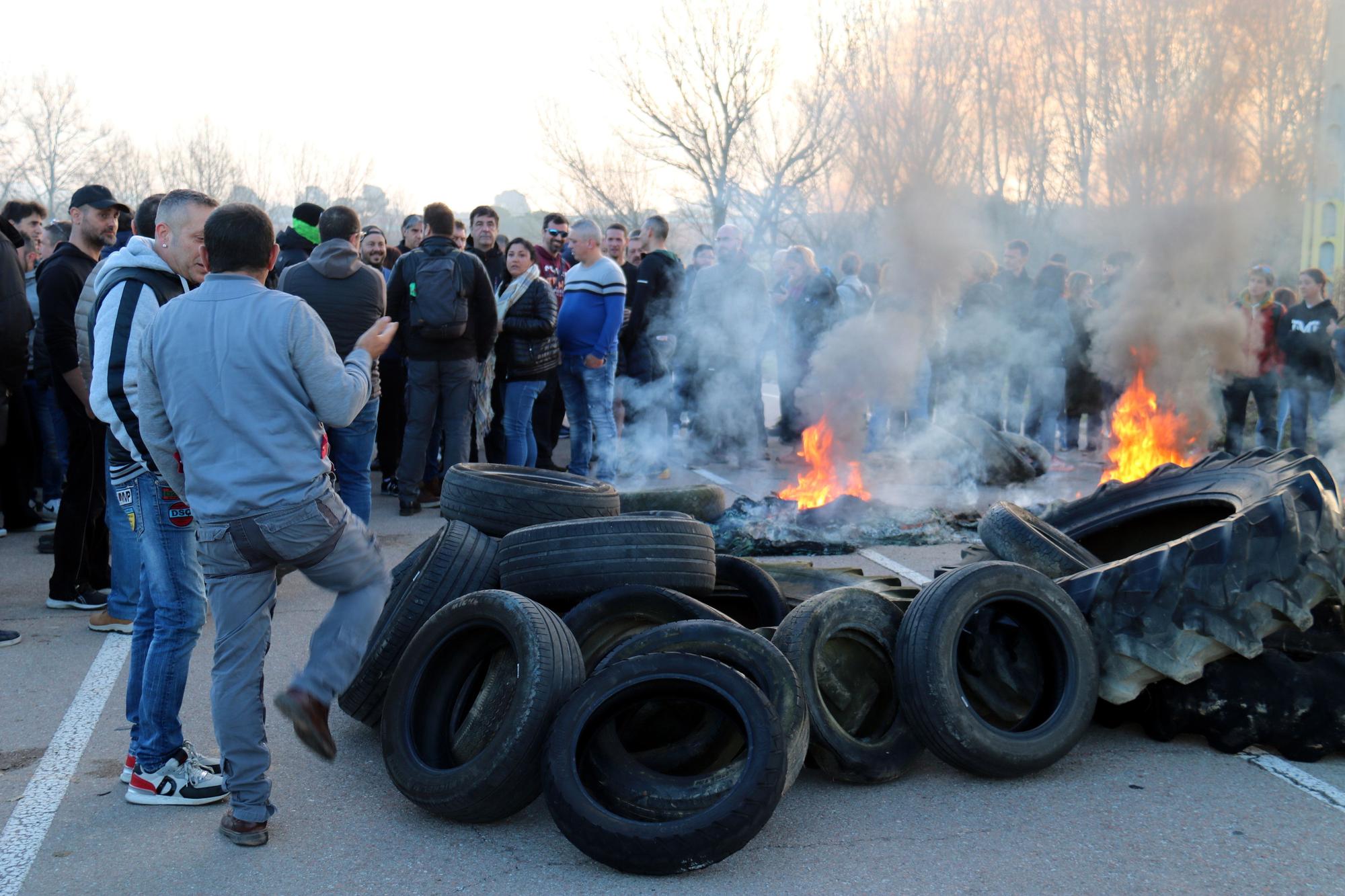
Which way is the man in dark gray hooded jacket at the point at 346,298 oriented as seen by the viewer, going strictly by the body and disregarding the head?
away from the camera

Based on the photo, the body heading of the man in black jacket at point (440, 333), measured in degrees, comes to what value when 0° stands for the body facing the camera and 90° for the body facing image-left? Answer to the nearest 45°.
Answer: approximately 180°

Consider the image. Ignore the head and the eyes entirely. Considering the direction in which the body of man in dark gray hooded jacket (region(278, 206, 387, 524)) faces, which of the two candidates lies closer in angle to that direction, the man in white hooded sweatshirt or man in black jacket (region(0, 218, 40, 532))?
the man in black jacket

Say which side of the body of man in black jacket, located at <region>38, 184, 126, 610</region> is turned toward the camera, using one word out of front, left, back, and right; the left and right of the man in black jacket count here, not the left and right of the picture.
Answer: right

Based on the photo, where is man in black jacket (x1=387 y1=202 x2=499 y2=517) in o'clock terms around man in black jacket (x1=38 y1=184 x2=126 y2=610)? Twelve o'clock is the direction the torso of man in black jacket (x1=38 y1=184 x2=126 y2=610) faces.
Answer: man in black jacket (x1=387 y1=202 x2=499 y2=517) is roughly at 11 o'clock from man in black jacket (x1=38 y1=184 x2=126 y2=610).

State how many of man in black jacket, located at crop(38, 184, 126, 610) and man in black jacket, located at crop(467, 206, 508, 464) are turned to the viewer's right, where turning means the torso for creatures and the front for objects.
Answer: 1

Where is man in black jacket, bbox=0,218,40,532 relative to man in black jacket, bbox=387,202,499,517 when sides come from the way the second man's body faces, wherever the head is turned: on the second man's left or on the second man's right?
on the second man's left

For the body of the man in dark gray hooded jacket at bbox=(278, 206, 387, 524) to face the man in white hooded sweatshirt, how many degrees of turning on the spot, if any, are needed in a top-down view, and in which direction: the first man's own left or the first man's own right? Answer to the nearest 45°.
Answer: approximately 180°

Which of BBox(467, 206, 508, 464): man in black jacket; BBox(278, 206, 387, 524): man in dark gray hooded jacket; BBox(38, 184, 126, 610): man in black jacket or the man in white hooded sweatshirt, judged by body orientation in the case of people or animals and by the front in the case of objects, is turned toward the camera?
BBox(467, 206, 508, 464): man in black jacket

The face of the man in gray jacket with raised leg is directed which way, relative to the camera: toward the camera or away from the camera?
away from the camera

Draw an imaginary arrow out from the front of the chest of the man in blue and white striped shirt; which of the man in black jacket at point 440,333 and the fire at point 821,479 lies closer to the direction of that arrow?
the man in black jacket

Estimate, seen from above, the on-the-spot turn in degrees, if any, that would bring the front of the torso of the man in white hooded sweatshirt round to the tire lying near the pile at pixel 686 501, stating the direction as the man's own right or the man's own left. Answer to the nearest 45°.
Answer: approximately 45° to the man's own left
